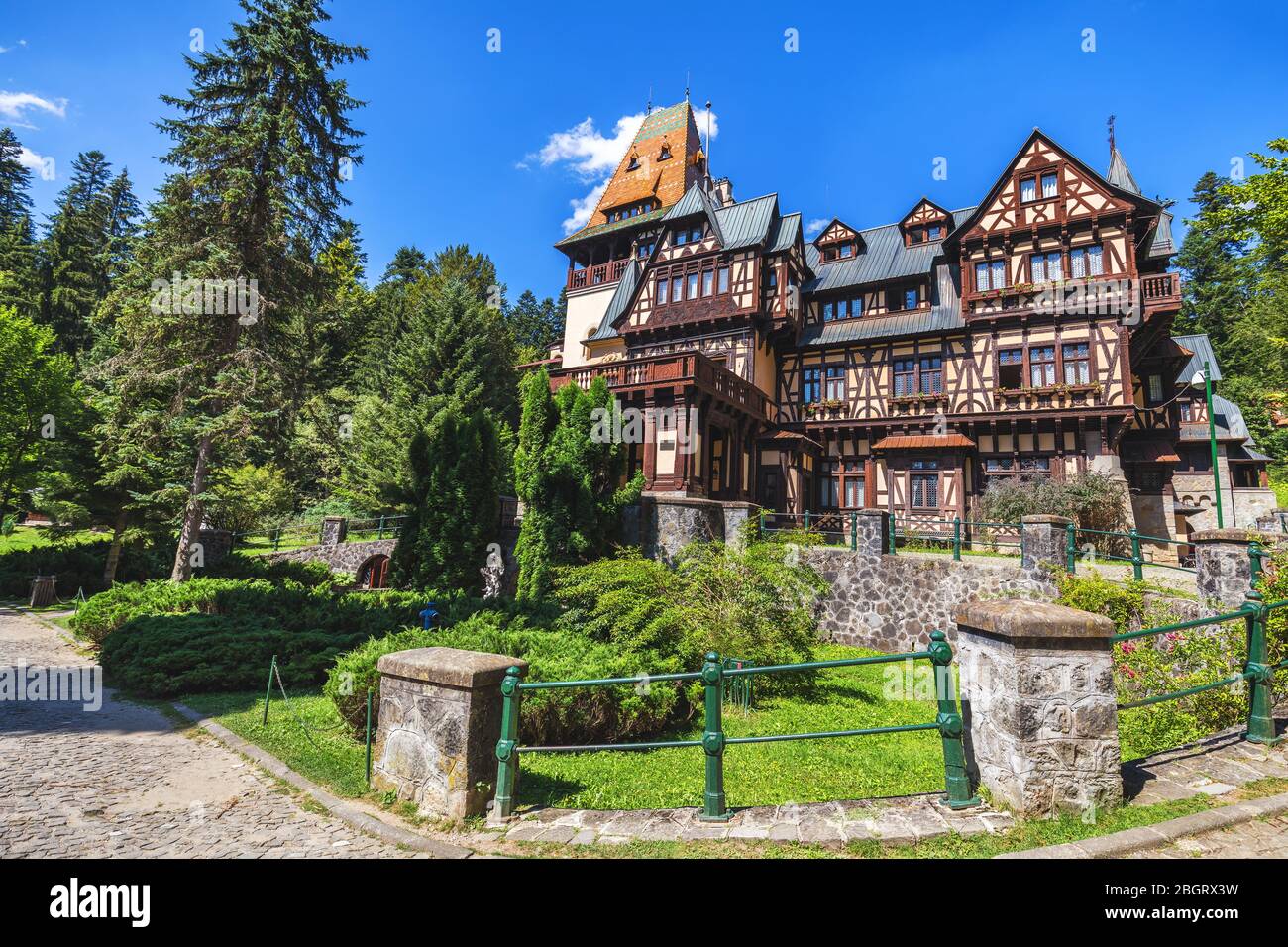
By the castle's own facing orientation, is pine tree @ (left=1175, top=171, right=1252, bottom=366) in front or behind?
behind

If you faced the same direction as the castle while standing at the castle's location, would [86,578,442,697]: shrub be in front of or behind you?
in front

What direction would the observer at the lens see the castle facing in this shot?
facing the viewer

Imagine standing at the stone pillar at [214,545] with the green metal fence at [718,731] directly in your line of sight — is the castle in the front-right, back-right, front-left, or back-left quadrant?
front-left

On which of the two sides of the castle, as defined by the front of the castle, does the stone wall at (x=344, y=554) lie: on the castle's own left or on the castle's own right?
on the castle's own right

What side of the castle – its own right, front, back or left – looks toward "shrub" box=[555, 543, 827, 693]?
front

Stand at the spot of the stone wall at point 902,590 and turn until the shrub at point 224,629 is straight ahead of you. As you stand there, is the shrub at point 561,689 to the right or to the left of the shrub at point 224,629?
left

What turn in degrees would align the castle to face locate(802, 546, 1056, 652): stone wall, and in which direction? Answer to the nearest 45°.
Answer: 0° — it already faces it

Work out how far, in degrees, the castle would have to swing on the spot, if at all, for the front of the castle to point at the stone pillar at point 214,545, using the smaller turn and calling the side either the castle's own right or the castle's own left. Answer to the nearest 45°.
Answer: approximately 45° to the castle's own right

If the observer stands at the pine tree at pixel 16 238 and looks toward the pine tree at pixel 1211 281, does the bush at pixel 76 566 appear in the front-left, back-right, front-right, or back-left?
front-right

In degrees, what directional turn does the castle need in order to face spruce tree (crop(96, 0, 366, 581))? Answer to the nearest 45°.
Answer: approximately 45° to its right
